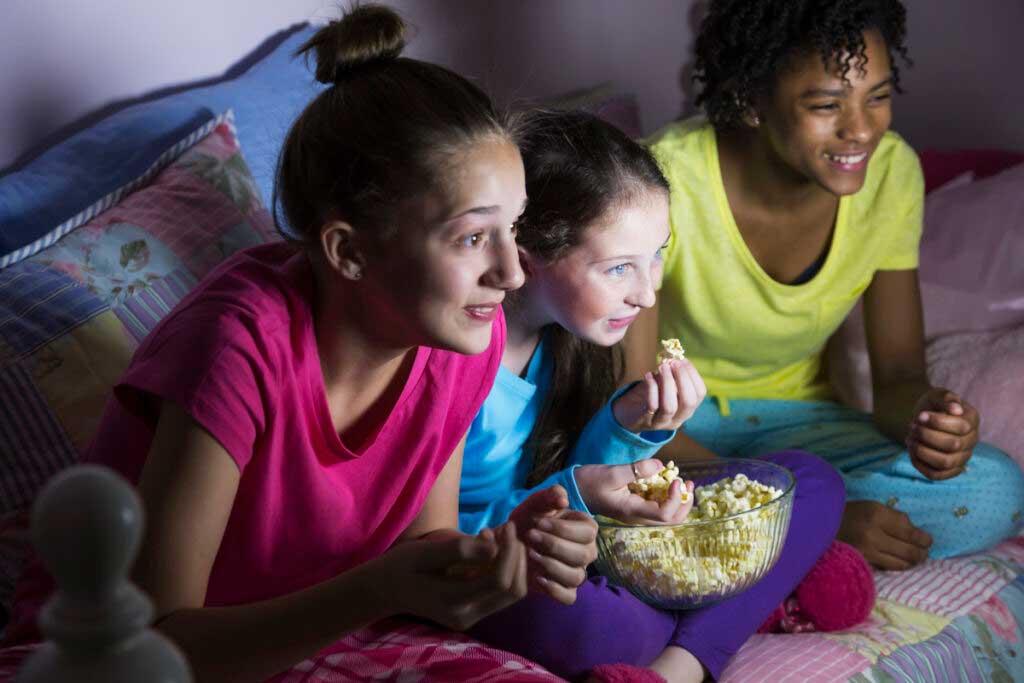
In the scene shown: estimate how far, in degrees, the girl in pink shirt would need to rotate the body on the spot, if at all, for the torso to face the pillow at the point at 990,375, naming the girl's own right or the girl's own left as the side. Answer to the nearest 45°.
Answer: approximately 90° to the girl's own left

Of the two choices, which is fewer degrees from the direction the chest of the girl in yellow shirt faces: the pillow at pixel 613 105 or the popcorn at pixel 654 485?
the popcorn
